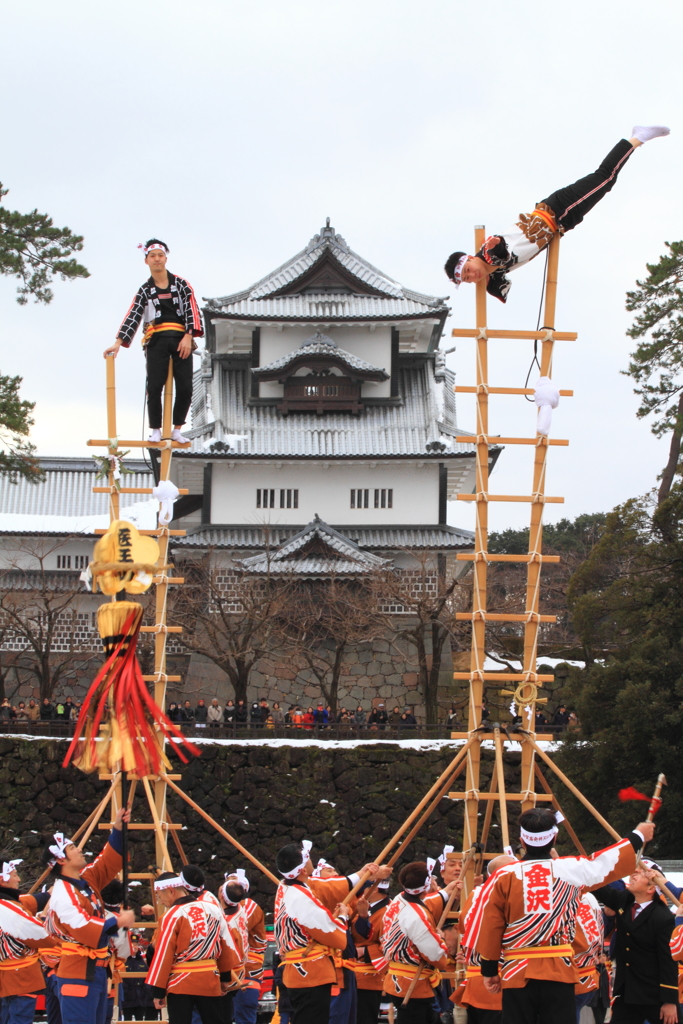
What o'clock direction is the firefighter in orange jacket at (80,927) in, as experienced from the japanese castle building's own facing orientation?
The firefighter in orange jacket is roughly at 12 o'clock from the japanese castle building.

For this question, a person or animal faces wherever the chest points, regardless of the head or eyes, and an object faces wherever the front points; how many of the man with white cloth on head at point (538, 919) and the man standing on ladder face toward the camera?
1

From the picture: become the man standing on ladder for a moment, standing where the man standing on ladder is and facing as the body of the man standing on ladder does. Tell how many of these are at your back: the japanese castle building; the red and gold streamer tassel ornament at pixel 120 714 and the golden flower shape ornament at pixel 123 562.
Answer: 1

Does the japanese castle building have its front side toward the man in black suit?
yes

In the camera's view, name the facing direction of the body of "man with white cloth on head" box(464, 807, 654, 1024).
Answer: away from the camera

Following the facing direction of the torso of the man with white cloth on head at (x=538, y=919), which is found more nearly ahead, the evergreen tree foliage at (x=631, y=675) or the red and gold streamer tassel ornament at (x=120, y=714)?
the evergreen tree foliage

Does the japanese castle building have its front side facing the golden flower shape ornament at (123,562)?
yes

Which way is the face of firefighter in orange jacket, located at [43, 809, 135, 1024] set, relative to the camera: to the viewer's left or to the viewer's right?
to the viewer's right

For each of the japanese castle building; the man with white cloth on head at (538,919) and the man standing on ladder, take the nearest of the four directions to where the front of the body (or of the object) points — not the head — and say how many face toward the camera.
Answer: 2

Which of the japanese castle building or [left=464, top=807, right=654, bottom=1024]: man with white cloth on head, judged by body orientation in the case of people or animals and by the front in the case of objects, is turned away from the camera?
the man with white cloth on head
